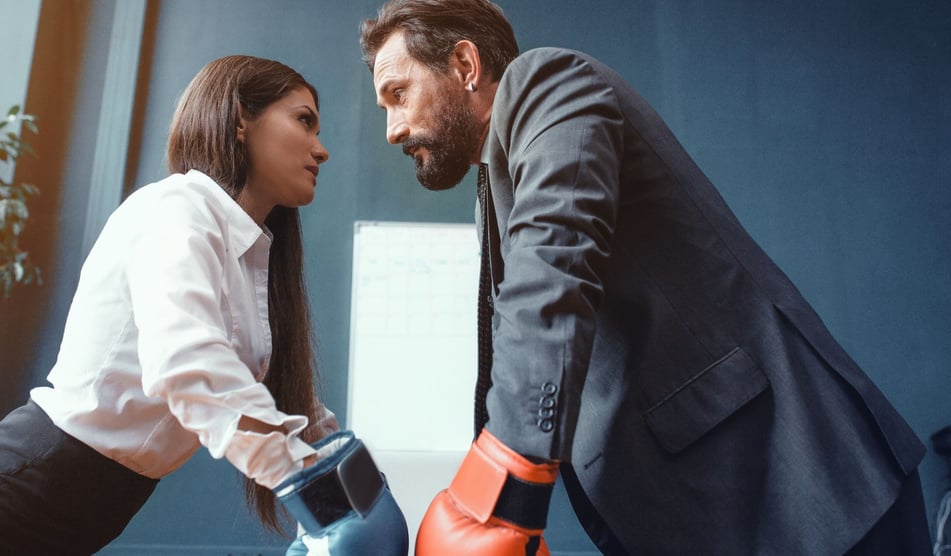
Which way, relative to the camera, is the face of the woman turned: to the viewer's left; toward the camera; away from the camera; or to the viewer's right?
to the viewer's right

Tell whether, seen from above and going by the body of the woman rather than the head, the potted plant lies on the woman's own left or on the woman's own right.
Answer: on the woman's own left

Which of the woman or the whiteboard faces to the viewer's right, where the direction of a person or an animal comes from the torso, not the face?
the woman

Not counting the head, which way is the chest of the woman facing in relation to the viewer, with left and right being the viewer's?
facing to the right of the viewer

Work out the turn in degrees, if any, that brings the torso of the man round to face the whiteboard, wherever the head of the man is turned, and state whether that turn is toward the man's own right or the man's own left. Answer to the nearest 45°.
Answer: approximately 45° to the man's own right

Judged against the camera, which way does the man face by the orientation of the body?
to the viewer's left

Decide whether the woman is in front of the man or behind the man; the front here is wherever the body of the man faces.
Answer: in front

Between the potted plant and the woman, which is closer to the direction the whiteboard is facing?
the woman

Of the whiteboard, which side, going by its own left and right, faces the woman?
front

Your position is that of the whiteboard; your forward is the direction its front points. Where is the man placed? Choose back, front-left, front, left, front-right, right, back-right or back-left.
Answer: front

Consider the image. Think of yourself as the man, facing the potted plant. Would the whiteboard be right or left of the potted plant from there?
right

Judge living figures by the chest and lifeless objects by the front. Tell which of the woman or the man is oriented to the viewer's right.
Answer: the woman

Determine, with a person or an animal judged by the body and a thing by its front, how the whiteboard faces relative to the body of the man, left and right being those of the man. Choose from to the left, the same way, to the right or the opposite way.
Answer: to the left

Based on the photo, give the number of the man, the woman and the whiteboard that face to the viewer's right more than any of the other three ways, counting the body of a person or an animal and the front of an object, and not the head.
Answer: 1

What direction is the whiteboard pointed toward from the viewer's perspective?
toward the camera
